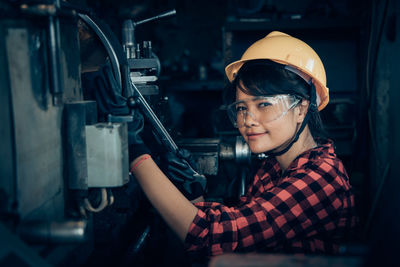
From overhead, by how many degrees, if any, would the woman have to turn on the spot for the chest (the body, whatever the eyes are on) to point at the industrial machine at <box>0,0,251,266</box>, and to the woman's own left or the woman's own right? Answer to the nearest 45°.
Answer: approximately 45° to the woman's own left

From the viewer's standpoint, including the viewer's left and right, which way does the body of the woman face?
facing to the left of the viewer
